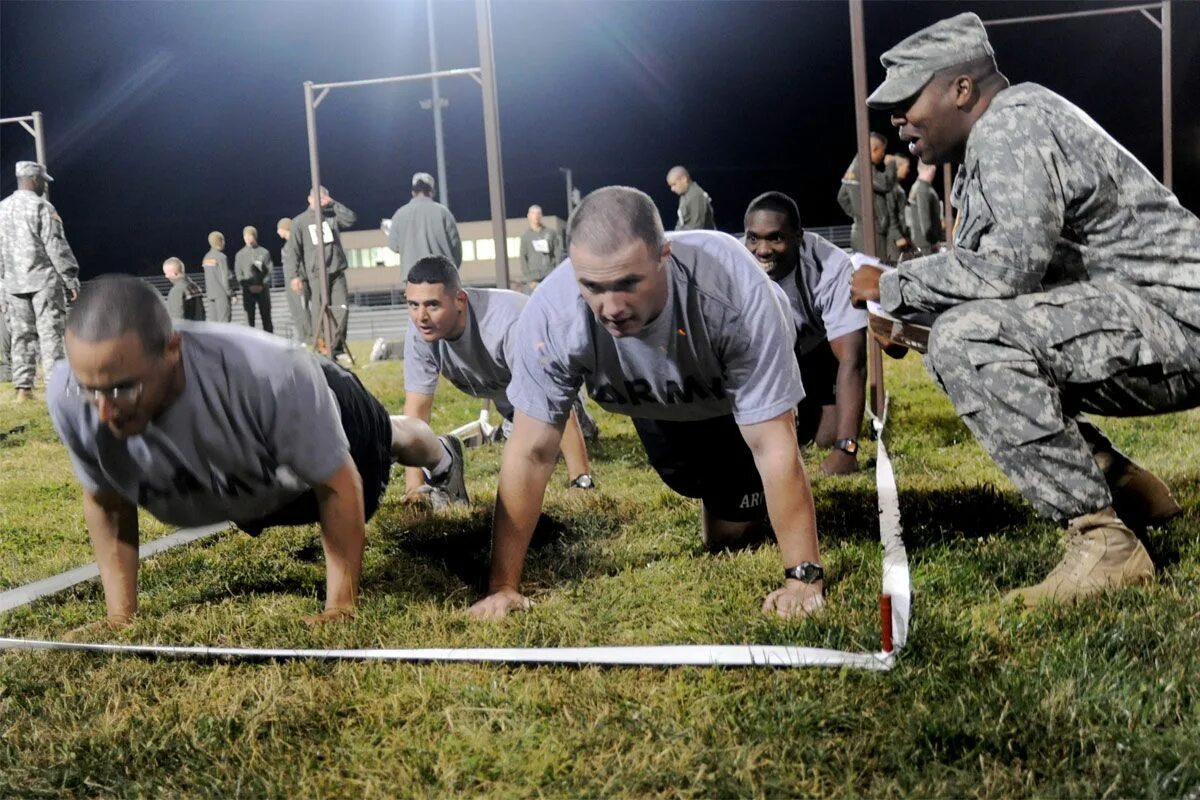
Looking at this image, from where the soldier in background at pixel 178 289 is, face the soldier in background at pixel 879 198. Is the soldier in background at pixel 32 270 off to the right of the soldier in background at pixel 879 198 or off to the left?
right

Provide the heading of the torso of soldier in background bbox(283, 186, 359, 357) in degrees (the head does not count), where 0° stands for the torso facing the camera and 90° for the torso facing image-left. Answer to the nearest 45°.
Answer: approximately 0°

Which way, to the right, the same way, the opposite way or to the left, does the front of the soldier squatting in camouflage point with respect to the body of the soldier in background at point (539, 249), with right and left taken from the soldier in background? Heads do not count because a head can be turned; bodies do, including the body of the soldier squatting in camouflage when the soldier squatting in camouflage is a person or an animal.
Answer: to the right

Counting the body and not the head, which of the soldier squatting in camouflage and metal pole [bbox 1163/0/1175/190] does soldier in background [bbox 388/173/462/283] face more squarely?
the metal pole

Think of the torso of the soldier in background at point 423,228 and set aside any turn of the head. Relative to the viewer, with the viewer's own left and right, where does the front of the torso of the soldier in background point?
facing away from the viewer

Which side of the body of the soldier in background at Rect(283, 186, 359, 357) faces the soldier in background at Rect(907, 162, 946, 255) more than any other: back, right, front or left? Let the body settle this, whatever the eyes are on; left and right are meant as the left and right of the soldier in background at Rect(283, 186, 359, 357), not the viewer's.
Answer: left

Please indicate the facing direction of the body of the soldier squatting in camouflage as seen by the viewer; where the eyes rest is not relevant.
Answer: to the viewer's left

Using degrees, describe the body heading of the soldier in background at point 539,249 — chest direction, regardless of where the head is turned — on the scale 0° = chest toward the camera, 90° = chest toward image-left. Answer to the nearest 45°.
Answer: approximately 0°

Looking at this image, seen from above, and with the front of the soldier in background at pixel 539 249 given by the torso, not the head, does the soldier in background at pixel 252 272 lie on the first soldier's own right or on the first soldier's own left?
on the first soldier's own right

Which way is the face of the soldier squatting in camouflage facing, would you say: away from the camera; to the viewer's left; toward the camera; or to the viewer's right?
to the viewer's left
